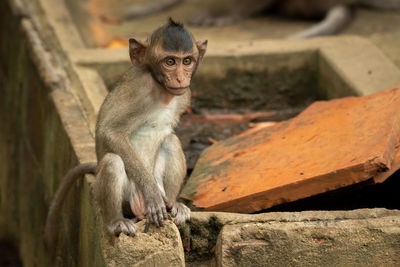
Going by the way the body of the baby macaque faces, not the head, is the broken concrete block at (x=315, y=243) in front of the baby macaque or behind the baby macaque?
in front

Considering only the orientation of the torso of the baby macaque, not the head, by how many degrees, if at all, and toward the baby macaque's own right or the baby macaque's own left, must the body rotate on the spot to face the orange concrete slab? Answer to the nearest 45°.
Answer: approximately 45° to the baby macaque's own left

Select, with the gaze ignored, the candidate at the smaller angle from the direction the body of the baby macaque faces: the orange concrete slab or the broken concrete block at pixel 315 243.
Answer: the broken concrete block

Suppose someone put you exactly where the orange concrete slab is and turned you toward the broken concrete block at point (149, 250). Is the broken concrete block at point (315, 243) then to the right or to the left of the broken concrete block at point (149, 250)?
left

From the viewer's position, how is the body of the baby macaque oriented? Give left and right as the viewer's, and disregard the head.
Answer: facing the viewer and to the right of the viewer
